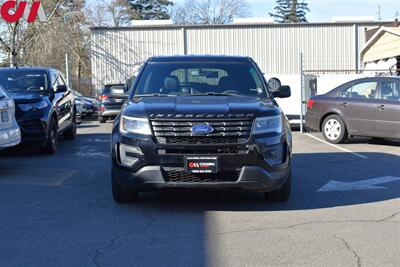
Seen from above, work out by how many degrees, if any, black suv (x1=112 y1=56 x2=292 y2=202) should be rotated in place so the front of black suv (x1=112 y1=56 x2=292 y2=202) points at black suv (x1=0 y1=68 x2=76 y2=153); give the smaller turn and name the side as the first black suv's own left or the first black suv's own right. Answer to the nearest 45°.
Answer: approximately 135° to the first black suv's own right

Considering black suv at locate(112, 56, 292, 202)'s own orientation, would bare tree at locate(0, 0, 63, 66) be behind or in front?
behind

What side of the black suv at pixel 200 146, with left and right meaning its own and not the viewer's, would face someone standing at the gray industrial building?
back

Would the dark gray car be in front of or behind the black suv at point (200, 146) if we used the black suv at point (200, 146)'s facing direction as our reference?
behind

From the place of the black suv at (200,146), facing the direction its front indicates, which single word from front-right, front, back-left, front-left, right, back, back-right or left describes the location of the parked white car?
back-right

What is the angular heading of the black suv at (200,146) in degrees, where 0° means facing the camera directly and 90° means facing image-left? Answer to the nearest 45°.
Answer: approximately 0°
